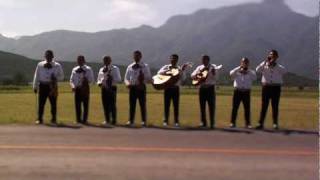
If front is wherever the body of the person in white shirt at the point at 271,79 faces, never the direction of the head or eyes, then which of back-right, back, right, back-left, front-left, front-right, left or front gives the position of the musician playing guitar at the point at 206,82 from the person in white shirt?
right

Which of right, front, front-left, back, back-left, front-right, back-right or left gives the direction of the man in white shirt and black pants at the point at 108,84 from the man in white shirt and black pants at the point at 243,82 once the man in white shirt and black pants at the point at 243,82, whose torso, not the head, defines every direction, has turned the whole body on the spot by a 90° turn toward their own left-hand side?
back

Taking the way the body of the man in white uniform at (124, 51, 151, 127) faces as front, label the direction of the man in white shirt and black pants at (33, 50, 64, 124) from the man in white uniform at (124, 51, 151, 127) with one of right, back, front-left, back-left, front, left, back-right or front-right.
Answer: right

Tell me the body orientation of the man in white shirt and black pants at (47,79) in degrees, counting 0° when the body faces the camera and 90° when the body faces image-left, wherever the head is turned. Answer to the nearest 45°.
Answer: approximately 0°

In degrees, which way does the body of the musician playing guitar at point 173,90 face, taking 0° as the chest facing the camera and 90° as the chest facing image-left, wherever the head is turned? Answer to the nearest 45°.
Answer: approximately 0°

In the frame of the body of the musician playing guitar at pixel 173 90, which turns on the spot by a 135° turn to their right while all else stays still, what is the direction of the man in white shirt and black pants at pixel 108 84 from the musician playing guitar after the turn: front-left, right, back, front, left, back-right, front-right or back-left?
front-left

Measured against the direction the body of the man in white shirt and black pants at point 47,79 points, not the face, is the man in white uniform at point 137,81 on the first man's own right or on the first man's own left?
on the first man's own left

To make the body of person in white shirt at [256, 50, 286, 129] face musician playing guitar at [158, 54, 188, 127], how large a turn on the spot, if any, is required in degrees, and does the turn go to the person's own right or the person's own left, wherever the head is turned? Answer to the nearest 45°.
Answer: approximately 90° to the person's own right

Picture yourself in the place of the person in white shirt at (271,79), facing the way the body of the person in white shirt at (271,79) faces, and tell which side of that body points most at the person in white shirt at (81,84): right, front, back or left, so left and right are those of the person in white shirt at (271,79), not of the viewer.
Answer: right
